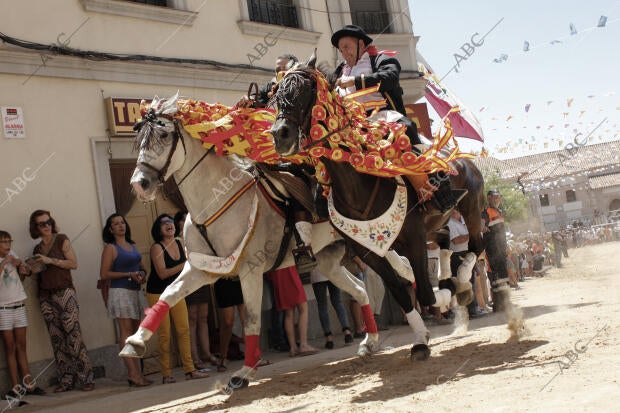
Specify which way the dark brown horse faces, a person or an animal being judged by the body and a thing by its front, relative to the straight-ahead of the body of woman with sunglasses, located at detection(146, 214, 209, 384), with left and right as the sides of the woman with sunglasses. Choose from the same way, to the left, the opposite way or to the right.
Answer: to the right

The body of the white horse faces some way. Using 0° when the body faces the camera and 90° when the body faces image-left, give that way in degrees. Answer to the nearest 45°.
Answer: approximately 45°

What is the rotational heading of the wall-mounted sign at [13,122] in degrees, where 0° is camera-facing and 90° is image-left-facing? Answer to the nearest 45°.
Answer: approximately 0°

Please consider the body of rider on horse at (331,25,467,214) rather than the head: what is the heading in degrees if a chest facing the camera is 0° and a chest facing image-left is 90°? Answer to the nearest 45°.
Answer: approximately 45°

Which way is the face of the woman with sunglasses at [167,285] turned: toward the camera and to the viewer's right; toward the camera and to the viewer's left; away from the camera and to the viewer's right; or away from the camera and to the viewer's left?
toward the camera and to the viewer's right

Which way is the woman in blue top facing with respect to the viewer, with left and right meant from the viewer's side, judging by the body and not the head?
facing the viewer and to the right of the viewer

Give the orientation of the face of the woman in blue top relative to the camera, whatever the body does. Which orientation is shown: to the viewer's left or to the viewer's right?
to the viewer's right

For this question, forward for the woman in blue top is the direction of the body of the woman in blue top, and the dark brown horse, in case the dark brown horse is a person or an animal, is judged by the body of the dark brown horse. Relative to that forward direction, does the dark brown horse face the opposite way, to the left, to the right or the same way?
to the right

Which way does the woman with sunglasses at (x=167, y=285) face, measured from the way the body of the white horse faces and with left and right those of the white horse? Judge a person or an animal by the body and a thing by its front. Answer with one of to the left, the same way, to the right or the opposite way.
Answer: to the left

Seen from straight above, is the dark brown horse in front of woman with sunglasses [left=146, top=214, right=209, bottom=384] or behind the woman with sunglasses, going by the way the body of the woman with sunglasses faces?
in front
